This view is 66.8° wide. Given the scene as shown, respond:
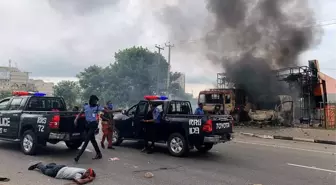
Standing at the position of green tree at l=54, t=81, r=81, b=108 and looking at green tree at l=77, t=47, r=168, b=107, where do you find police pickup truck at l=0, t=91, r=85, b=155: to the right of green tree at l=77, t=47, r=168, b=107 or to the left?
right

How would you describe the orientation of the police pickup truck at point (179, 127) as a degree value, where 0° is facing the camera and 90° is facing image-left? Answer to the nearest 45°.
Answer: approximately 135°

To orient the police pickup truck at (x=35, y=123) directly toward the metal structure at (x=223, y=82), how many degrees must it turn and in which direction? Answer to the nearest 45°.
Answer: approximately 90° to its right

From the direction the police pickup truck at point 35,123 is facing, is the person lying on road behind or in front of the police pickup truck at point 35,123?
behind

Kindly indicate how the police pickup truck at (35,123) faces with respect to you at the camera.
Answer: facing away from the viewer and to the left of the viewer

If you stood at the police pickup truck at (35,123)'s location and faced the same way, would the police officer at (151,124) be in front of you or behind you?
behind

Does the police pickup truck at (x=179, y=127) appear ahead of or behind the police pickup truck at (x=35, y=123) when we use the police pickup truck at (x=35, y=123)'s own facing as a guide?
behind

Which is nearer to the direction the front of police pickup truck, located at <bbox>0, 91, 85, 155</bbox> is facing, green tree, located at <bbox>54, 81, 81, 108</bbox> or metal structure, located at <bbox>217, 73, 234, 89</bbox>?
the green tree

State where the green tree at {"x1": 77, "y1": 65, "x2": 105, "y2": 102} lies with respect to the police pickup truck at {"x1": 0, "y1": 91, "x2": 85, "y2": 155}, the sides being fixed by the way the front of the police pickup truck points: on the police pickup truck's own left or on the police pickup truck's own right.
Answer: on the police pickup truck's own right

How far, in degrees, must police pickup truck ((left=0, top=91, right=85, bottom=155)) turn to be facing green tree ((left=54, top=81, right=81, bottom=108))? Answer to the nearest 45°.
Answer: approximately 45° to its right
